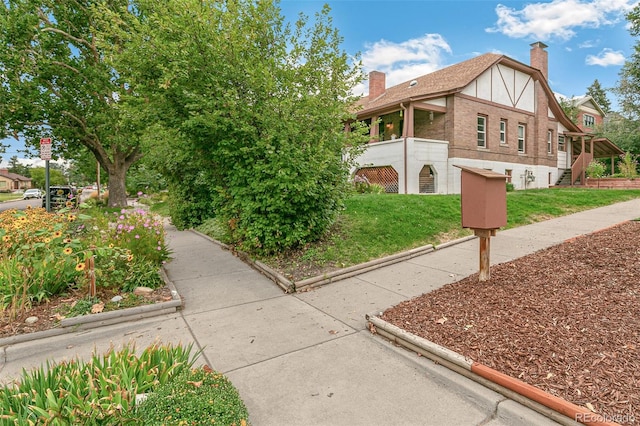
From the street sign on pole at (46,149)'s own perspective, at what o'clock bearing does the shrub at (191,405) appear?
The shrub is roughly at 12 o'clock from the street sign on pole.

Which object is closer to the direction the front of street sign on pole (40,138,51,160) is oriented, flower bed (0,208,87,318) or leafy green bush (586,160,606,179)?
the flower bed

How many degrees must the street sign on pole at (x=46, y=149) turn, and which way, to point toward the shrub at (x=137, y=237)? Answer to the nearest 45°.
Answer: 0° — it already faces it

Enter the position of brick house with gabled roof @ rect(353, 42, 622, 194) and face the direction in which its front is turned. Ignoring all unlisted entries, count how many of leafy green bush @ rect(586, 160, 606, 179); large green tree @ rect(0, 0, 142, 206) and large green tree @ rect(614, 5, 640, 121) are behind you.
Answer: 2

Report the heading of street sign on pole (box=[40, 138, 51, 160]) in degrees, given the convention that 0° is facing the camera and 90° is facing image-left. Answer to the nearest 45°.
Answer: approximately 0°

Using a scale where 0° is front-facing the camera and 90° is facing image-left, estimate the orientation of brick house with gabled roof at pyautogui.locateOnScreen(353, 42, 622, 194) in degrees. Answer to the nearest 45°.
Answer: approximately 45°

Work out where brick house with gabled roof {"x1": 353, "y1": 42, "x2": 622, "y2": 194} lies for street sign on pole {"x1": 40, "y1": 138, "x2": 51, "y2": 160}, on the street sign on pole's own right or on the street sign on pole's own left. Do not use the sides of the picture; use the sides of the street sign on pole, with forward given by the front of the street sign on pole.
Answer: on the street sign on pole's own left

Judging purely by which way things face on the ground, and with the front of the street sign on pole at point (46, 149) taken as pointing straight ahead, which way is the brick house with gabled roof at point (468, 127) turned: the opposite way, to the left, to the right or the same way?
to the right

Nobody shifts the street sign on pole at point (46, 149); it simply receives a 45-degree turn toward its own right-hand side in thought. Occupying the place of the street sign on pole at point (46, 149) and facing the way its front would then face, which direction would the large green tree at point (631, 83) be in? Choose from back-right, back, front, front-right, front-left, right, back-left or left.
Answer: back-left
